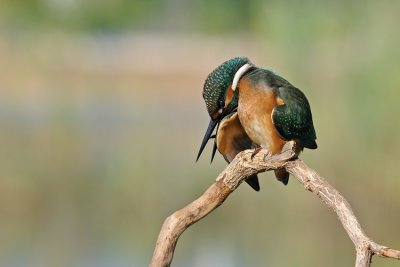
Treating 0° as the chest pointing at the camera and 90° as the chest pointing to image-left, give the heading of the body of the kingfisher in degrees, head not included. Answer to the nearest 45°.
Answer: approximately 45°
